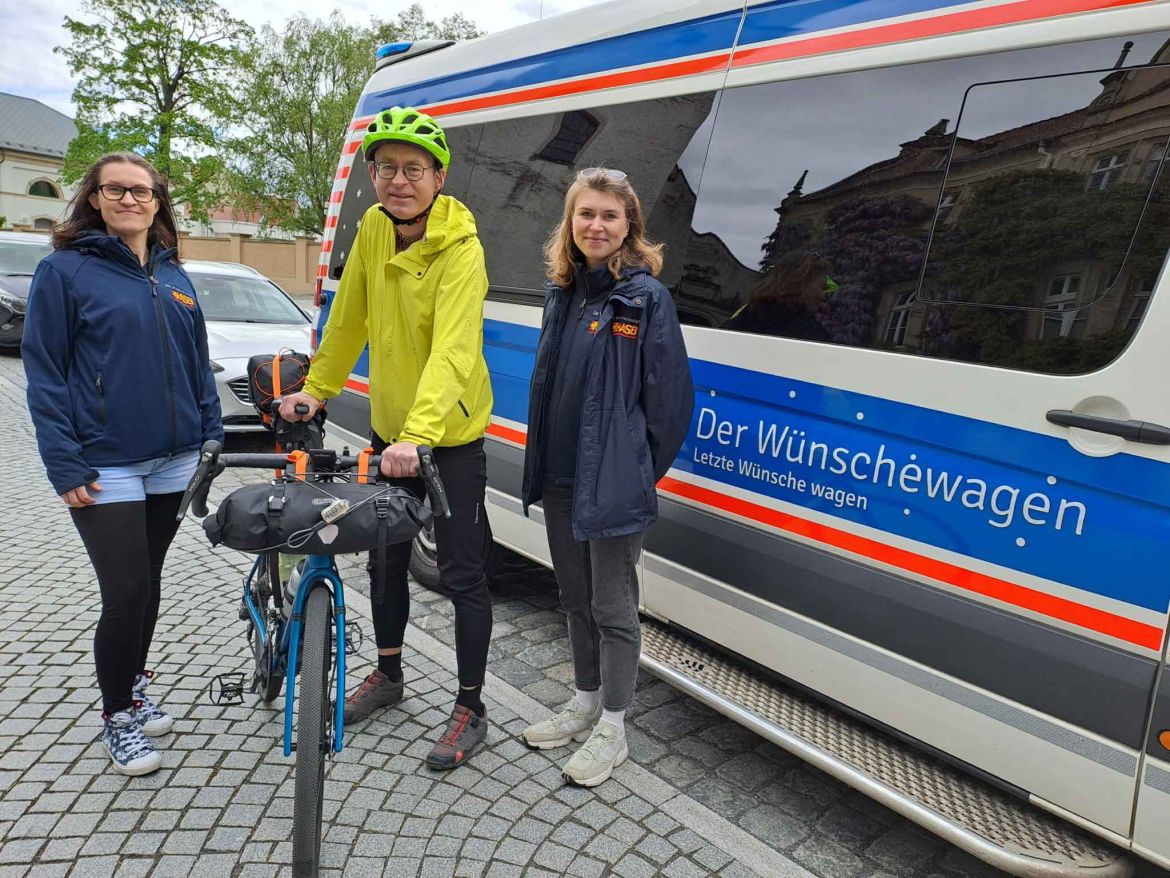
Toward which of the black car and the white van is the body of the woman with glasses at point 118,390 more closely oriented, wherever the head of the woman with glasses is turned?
the white van

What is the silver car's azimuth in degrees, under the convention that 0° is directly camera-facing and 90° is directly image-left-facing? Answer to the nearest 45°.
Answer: approximately 0°

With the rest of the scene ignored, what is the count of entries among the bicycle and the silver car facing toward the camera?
2

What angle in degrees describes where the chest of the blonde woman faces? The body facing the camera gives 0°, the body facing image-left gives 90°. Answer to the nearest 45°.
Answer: approximately 45°
